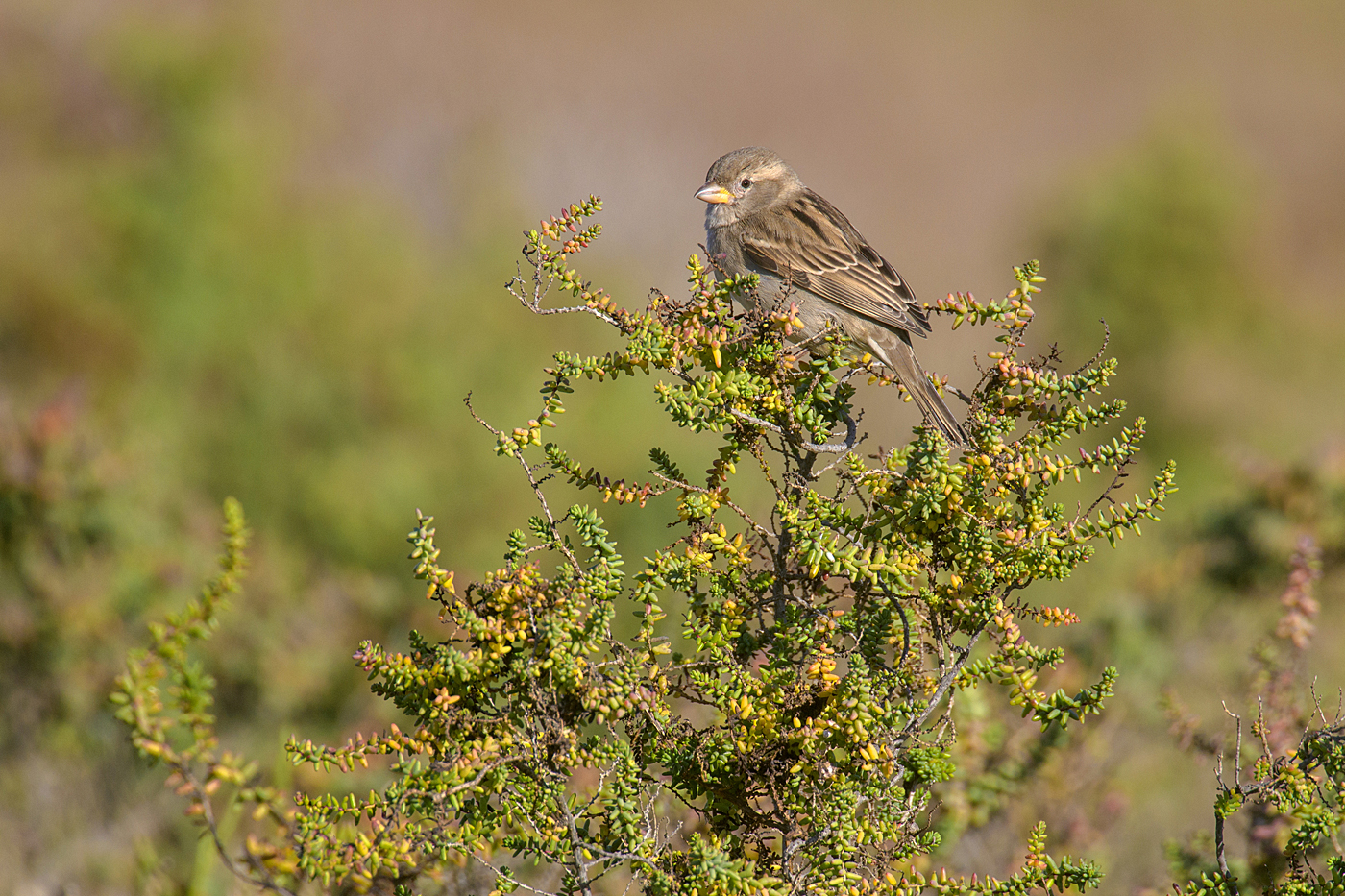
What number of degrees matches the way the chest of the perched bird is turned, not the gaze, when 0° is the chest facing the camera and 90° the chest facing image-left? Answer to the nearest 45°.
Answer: approximately 90°
